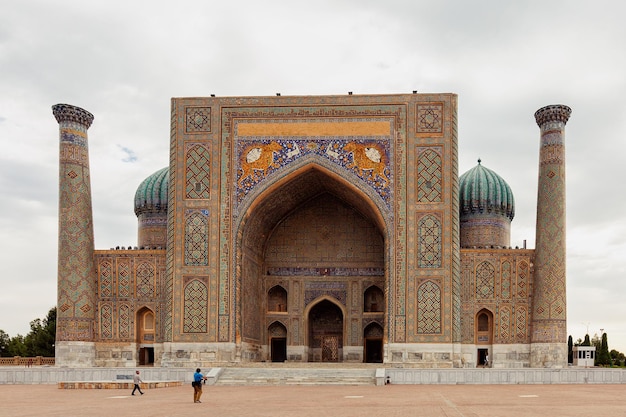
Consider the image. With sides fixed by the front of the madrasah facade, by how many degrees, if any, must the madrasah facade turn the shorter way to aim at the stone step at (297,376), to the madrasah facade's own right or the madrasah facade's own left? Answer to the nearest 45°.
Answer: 0° — it already faces it

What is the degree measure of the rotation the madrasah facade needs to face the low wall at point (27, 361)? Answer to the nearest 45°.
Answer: approximately 135° to its right

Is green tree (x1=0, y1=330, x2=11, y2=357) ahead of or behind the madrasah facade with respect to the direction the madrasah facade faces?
behind

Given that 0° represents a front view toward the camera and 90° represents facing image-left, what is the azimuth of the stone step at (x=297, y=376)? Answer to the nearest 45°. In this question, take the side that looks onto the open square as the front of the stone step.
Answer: approximately 0°

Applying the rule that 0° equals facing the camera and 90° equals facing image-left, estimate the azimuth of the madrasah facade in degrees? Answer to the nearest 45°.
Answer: approximately 0°

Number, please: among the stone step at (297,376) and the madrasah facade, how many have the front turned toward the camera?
2

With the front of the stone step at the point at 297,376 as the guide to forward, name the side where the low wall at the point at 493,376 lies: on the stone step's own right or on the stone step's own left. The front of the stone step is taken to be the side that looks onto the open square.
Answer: on the stone step's own left

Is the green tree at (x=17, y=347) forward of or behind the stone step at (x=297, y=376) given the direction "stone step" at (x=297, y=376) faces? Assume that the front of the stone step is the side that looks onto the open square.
behind
